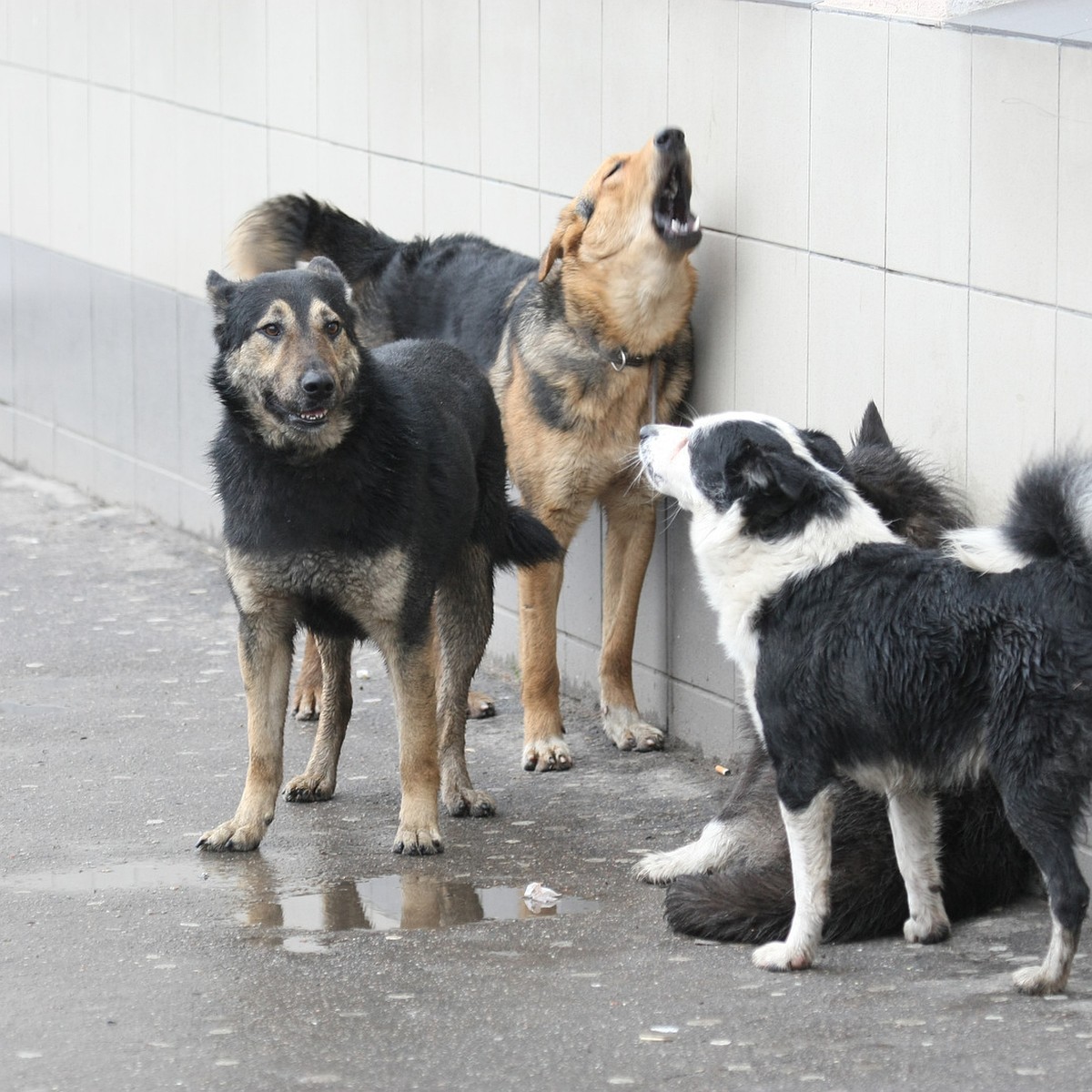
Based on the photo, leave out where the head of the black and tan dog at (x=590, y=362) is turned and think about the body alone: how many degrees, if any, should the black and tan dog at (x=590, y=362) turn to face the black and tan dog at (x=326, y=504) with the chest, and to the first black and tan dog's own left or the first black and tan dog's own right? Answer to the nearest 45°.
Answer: approximately 90° to the first black and tan dog's own right

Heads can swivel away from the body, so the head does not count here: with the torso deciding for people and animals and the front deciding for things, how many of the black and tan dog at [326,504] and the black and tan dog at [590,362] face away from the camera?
0

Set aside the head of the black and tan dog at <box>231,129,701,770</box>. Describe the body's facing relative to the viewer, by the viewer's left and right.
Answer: facing the viewer and to the right of the viewer

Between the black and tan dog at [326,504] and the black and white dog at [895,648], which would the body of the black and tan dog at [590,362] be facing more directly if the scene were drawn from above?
the black and white dog

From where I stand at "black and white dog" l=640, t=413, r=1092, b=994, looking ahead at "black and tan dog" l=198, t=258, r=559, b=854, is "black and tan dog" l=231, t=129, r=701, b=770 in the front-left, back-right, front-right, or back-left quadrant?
front-right

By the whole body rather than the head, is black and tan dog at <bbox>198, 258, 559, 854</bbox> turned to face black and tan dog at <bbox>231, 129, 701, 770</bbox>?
no

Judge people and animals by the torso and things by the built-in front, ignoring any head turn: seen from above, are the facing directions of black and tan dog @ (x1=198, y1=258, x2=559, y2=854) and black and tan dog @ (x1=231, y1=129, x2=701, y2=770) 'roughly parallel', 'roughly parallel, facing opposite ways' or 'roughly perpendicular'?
roughly perpendicular

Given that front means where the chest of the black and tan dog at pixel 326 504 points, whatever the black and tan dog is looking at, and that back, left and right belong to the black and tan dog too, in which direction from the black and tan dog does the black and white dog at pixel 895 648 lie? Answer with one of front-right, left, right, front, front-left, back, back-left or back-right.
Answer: left

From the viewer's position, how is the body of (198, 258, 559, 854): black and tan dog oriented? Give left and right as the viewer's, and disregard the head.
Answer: facing the viewer and to the left of the viewer

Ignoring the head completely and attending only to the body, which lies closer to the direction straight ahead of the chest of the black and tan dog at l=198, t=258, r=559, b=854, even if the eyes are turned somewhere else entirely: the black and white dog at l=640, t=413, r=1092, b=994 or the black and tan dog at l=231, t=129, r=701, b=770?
the black and white dog

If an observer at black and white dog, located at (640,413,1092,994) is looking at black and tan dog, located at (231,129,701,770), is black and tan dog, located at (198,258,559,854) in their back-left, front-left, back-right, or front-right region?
front-left

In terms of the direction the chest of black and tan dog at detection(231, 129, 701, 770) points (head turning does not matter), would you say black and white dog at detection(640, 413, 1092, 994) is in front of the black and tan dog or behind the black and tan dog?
in front
